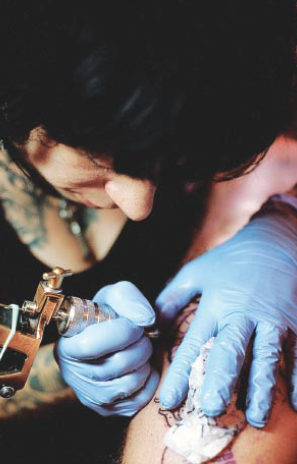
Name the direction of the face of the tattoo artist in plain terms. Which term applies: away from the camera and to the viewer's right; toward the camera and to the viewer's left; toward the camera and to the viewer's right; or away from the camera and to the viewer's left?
toward the camera and to the viewer's right

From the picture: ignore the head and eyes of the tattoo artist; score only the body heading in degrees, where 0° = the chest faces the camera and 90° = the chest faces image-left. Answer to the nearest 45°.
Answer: approximately 0°
